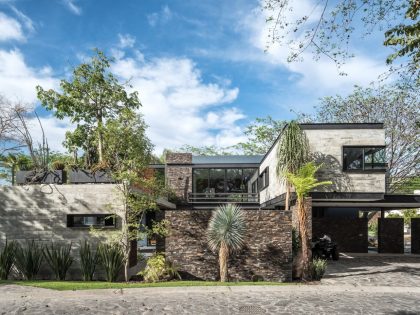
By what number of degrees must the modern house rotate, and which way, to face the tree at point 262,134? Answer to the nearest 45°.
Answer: approximately 180°

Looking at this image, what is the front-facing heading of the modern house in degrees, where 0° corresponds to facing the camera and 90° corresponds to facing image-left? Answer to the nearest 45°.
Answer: approximately 0°

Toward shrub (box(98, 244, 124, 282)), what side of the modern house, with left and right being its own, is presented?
front

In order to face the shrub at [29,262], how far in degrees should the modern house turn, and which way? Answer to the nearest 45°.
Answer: approximately 90° to its right

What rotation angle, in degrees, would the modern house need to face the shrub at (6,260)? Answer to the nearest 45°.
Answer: approximately 90° to its right

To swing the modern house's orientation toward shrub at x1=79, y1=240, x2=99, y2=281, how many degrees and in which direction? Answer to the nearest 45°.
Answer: approximately 90° to its right
